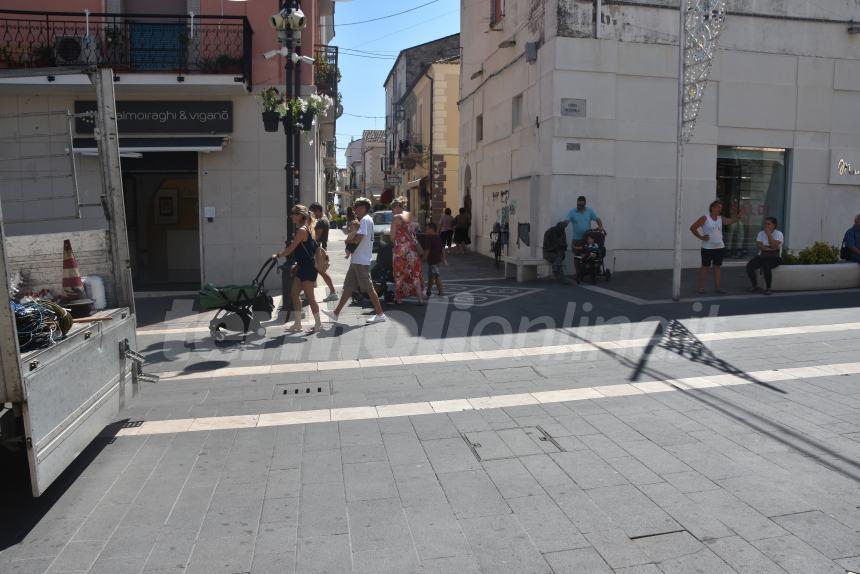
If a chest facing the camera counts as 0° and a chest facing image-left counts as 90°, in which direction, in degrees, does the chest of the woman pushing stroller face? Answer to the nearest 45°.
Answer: approximately 90°

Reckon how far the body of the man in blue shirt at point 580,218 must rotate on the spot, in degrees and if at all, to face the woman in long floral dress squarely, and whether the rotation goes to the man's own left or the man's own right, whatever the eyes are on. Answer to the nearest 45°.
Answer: approximately 45° to the man's own right

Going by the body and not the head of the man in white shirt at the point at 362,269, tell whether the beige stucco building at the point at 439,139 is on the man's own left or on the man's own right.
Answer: on the man's own right

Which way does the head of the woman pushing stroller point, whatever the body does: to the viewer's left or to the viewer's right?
to the viewer's left

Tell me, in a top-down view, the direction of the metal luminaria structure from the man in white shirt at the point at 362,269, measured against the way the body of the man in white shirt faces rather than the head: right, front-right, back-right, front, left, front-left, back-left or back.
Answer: back

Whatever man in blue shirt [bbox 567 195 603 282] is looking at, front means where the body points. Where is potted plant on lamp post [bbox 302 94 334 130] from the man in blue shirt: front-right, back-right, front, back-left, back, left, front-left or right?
front-right

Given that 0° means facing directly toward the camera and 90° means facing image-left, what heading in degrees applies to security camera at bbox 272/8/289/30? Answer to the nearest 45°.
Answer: approximately 45°

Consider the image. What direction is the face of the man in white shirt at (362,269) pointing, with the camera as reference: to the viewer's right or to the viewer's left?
to the viewer's left

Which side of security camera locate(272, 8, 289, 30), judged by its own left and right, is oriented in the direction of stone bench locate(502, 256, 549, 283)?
back

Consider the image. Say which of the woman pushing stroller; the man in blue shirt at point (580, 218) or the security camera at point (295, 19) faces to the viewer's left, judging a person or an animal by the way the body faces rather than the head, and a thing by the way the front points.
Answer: the woman pushing stroller

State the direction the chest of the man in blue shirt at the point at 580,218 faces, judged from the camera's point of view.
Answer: toward the camera

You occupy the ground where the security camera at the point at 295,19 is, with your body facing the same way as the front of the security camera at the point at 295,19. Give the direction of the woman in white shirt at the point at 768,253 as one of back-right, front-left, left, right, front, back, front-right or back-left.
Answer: front-left

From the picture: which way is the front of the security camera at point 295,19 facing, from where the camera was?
facing the viewer and to the right of the viewer

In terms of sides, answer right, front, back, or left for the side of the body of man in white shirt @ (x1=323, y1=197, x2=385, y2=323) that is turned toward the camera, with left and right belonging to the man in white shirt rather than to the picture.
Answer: left

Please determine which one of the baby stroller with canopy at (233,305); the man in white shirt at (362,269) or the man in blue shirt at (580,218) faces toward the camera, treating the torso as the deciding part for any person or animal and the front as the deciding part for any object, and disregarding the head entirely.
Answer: the man in blue shirt

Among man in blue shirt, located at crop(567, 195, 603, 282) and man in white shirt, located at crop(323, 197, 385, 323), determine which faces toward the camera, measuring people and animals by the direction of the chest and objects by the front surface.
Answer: the man in blue shirt

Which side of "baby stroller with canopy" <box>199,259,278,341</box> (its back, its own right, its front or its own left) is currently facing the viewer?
left

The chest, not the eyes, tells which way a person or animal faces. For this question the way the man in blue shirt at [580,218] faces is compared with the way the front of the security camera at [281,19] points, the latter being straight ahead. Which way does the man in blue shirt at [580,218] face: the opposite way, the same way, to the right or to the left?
the same way
